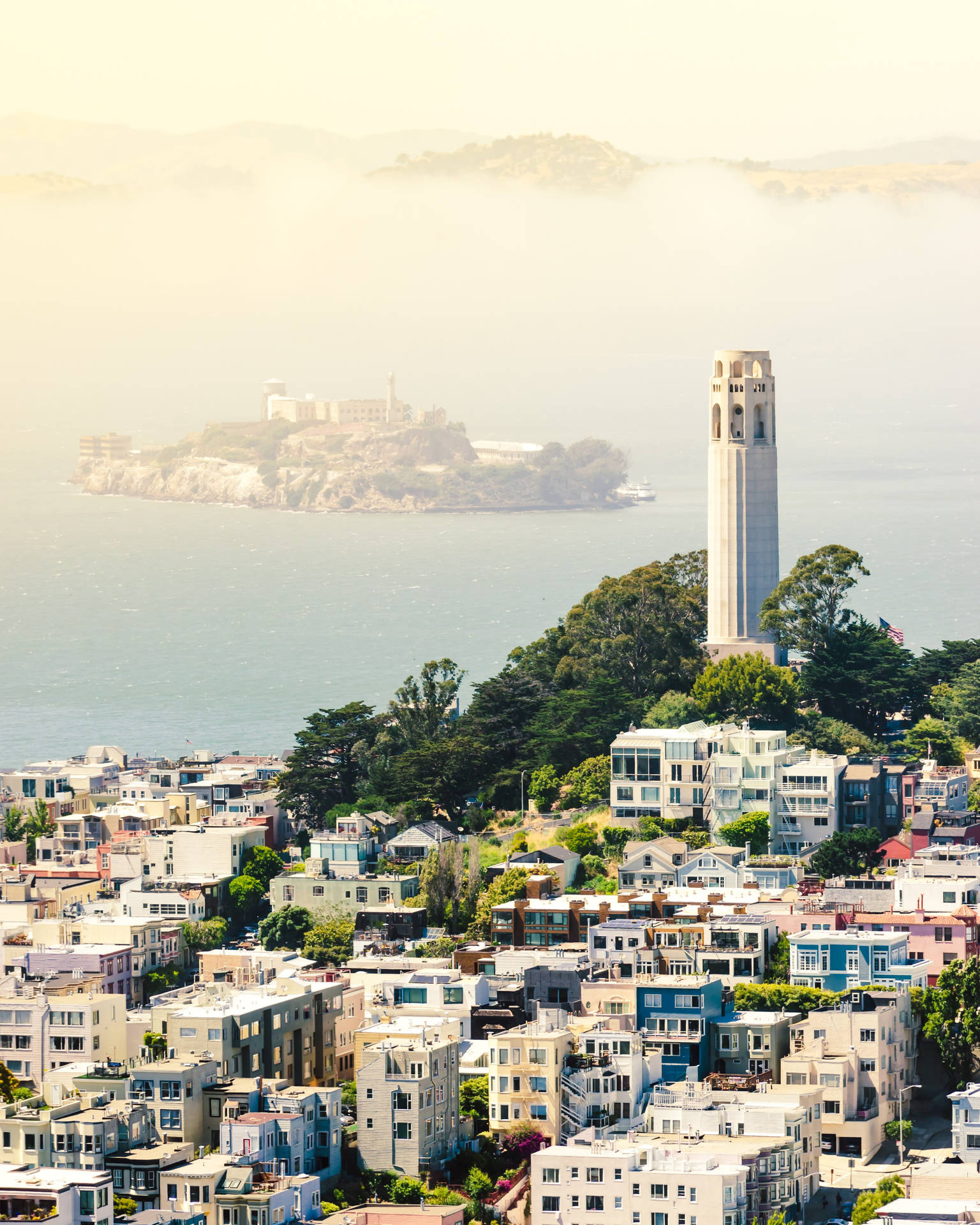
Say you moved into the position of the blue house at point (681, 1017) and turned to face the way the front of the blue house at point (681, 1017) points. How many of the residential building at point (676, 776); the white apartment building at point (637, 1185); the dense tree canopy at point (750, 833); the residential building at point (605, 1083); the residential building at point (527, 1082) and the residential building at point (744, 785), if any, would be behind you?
3

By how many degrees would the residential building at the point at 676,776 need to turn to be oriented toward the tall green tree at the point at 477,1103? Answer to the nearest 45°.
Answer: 0° — it already faces it

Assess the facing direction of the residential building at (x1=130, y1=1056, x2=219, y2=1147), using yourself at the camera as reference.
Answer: facing the viewer

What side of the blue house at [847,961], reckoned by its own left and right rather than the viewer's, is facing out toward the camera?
front

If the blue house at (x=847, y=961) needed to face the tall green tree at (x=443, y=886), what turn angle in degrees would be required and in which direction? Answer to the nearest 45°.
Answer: approximately 135° to its right

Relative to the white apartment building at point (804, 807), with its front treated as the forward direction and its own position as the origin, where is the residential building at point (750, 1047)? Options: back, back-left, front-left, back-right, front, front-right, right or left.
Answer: front

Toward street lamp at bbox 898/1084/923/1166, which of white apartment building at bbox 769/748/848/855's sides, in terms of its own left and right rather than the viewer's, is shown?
front

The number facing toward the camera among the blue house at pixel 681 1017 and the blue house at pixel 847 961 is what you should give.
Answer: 2

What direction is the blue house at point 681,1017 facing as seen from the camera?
toward the camera

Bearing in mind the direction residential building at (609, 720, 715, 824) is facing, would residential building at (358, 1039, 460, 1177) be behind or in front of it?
in front

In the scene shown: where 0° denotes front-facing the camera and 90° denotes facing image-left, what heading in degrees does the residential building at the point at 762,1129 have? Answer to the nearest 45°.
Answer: approximately 315°
